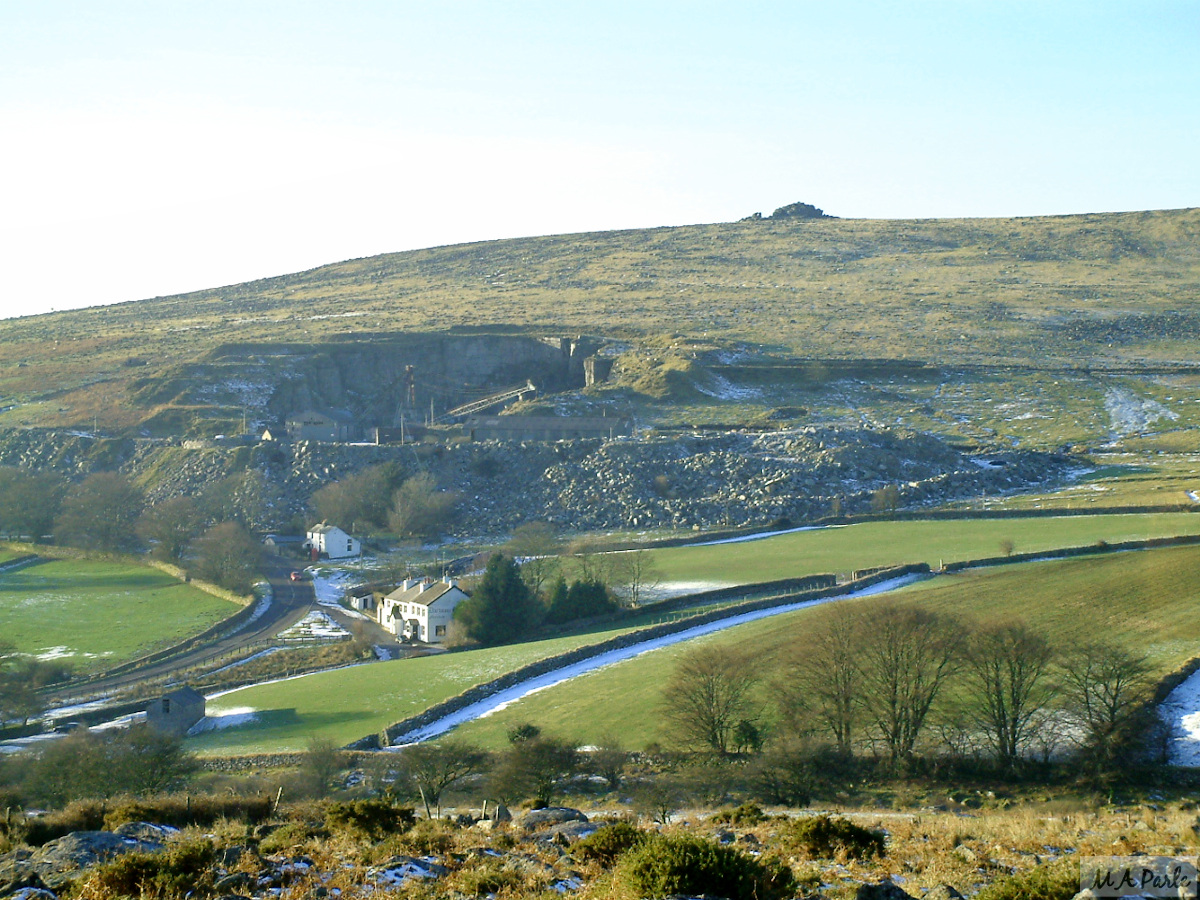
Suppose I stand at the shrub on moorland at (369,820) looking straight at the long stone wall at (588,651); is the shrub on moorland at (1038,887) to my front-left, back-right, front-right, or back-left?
back-right

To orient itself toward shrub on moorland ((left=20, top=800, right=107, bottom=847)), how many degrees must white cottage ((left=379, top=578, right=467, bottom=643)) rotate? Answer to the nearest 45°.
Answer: approximately 45° to its left

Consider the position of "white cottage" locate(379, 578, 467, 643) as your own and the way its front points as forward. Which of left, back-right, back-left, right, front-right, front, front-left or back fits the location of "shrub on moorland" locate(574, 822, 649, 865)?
front-left

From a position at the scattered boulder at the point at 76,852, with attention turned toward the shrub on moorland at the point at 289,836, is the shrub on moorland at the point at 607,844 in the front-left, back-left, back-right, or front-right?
front-right

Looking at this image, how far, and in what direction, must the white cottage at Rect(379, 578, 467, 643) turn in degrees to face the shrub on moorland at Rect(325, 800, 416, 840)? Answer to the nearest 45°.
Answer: approximately 45° to its left

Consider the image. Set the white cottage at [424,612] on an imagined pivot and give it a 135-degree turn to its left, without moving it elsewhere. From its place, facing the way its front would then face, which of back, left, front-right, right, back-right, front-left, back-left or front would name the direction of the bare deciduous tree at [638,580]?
front

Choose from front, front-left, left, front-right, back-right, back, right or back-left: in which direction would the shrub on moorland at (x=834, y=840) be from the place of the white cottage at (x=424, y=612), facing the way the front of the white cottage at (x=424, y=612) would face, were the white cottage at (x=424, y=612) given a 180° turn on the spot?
back-right

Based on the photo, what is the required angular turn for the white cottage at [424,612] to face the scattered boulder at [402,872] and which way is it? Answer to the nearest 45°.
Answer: approximately 45° to its left

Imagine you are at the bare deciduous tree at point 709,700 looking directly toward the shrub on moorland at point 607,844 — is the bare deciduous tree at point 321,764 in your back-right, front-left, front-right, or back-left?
front-right

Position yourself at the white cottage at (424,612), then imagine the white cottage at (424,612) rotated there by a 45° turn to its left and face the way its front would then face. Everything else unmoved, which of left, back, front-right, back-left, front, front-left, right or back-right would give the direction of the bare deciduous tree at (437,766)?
front

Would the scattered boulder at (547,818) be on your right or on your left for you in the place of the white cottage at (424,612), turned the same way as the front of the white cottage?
on your left

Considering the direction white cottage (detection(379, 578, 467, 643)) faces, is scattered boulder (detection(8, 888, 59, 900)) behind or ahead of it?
ahead

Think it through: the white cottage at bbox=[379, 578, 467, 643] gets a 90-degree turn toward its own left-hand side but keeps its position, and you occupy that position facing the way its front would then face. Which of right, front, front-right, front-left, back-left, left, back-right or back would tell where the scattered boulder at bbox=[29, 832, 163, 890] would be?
front-right

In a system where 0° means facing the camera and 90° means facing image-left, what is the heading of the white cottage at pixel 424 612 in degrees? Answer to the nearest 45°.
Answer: approximately 45°

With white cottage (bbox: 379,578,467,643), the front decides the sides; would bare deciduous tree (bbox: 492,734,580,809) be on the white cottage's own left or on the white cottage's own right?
on the white cottage's own left

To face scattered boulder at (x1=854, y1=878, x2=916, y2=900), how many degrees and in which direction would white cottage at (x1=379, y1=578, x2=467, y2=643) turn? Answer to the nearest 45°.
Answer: approximately 45° to its left
